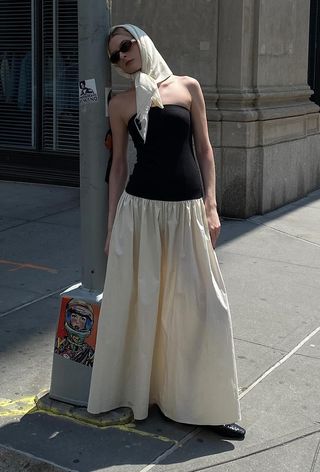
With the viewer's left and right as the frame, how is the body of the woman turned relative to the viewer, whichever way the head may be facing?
facing the viewer
